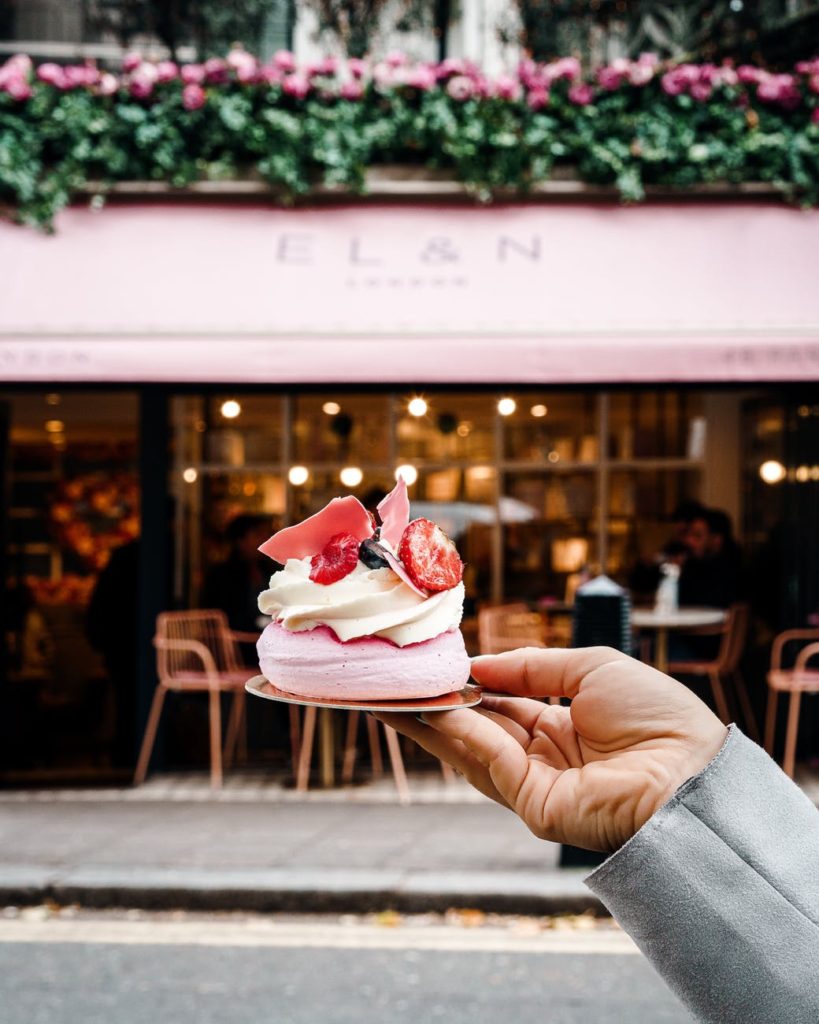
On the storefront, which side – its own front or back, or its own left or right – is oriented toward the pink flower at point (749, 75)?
left

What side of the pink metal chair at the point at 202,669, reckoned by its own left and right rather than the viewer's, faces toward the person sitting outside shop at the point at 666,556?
left

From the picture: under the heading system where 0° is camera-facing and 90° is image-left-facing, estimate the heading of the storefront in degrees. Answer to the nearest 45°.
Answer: approximately 0°
